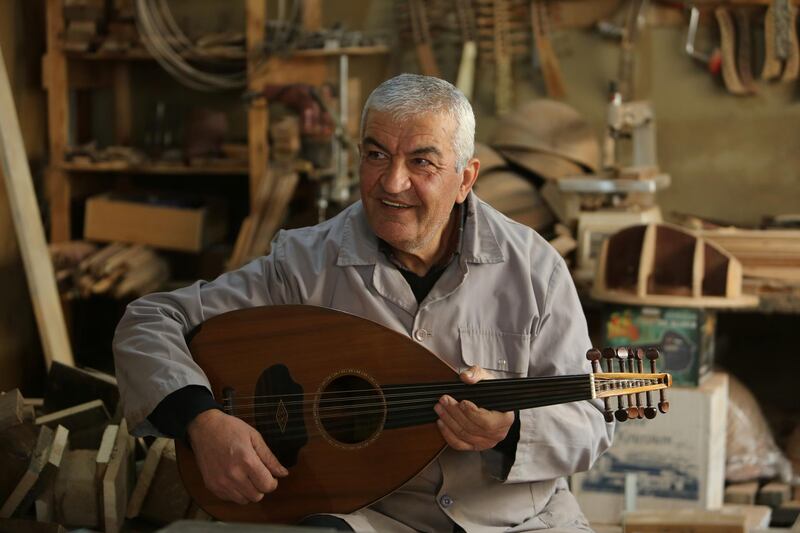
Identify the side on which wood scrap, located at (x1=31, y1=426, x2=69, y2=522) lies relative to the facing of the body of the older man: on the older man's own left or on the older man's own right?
on the older man's own right

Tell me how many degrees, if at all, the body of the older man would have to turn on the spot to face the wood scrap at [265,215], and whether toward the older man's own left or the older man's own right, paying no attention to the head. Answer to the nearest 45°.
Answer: approximately 180°

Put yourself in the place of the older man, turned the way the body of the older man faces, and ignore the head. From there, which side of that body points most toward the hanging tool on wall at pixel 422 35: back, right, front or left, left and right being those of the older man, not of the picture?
back

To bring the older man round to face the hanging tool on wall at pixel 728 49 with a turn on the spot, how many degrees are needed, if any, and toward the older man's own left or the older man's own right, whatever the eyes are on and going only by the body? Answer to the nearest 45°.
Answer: approximately 135° to the older man's own left

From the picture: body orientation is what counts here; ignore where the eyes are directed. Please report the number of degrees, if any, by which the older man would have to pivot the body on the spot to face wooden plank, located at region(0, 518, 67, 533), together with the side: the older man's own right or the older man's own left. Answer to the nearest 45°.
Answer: approximately 90° to the older man's own right

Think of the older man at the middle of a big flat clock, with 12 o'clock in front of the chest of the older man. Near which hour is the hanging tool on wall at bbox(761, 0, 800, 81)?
The hanging tool on wall is roughly at 7 o'clock from the older man.

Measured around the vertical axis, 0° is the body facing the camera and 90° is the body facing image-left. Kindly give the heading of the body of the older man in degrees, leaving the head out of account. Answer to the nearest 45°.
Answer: approximately 0°

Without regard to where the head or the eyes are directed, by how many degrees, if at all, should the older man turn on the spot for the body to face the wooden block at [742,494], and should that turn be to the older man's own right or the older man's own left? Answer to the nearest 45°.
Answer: approximately 135° to the older man's own left

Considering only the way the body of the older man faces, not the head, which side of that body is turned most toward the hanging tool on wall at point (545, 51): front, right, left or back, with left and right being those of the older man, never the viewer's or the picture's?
back

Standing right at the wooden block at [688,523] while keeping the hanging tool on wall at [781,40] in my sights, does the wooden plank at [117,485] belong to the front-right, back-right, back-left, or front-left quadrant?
back-left
